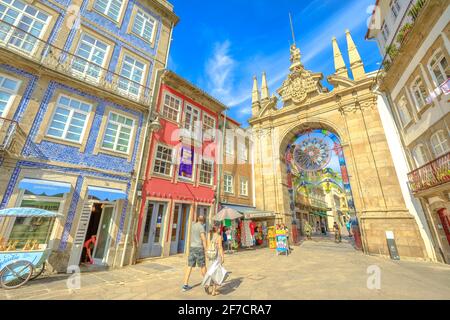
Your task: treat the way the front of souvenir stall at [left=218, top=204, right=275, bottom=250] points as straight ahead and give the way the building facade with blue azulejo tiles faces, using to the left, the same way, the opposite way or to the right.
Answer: to the left

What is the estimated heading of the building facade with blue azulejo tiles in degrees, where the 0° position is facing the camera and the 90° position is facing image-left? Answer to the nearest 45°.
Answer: approximately 315°

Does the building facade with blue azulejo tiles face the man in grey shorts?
yes

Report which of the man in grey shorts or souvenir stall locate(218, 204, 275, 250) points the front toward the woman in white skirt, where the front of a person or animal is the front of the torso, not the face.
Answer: the souvenir stall
